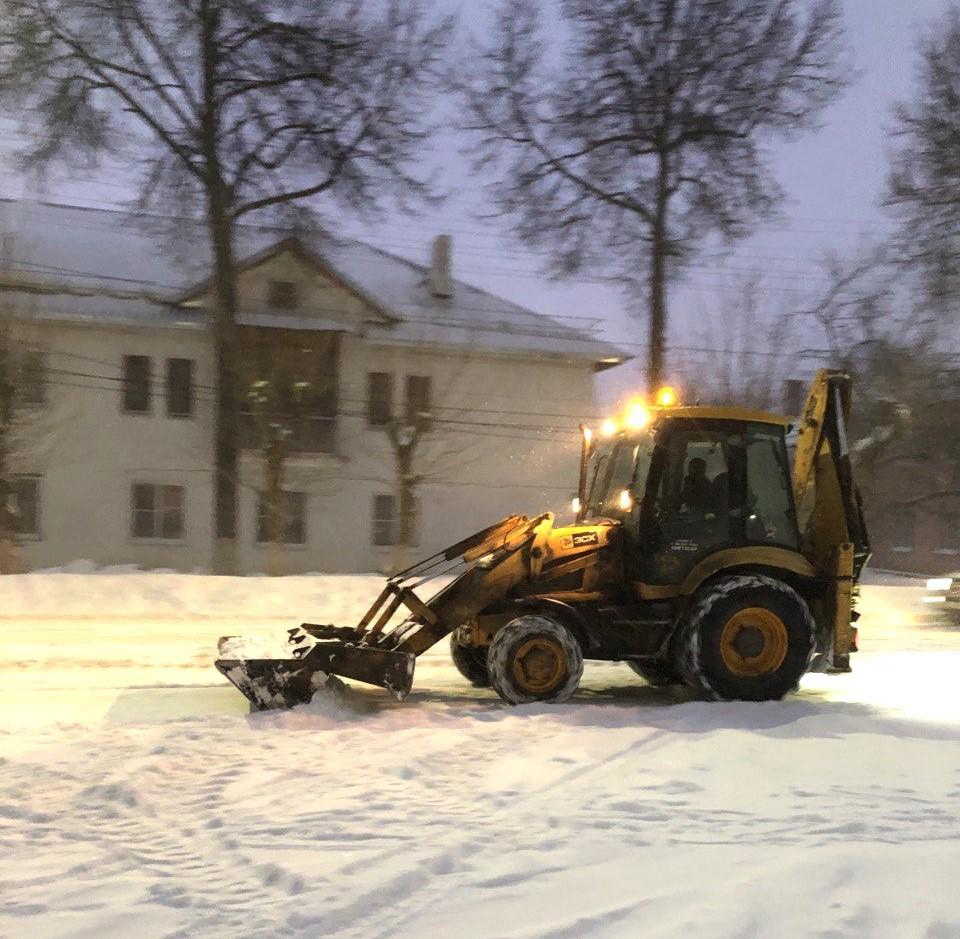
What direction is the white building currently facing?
toward the camera

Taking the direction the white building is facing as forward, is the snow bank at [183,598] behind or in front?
in front

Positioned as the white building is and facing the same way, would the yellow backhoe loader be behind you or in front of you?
in front

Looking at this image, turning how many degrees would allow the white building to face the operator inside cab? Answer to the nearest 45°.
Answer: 0° — it already faces them
